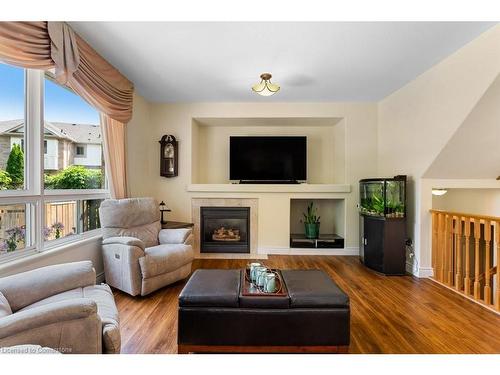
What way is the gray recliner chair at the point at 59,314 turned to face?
to the viewer's right

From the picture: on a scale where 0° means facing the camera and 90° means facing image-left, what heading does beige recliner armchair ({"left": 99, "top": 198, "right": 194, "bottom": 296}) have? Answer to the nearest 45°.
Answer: approximately 315°

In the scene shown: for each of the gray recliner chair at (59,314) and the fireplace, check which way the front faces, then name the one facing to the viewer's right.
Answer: the gray recliner chair

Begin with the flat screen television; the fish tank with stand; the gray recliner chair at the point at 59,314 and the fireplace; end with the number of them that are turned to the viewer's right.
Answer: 1

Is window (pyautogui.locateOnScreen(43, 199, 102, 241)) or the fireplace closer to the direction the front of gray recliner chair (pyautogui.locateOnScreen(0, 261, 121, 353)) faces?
the fireplace

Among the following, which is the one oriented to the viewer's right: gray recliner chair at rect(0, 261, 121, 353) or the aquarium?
the gray recliner chair

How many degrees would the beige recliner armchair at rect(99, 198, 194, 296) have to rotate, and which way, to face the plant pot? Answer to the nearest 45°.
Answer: approximately 45° to its left

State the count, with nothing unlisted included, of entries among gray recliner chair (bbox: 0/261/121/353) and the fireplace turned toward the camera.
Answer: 1

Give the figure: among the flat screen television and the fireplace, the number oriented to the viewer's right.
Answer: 0

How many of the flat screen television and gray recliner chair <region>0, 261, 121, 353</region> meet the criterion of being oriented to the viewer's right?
1

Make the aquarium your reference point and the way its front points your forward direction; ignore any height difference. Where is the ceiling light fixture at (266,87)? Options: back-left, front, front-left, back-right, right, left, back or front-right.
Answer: front

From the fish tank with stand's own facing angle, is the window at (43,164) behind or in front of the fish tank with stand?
in front

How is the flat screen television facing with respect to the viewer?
toward the camera
